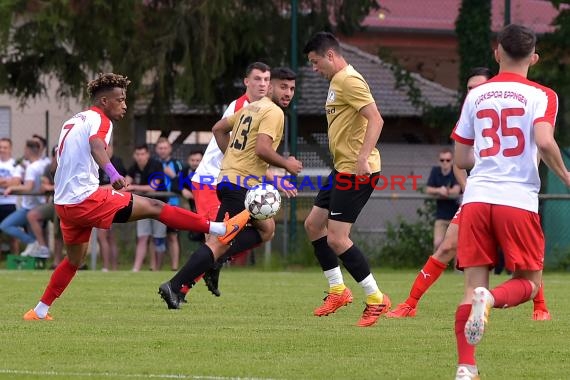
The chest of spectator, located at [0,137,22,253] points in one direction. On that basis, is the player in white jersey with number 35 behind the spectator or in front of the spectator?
in front

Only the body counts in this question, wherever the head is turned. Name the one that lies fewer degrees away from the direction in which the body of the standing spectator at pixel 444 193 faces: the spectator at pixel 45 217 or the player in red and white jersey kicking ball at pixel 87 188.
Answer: the player in red and white jersey kicking ball

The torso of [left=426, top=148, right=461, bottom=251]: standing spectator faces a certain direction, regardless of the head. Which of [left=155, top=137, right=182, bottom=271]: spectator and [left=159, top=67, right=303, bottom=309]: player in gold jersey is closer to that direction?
the player in gold jersey

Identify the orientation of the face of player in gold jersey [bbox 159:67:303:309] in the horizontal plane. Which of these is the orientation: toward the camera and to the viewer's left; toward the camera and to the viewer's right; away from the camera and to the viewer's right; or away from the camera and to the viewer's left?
toward the camera and to the viewer's right

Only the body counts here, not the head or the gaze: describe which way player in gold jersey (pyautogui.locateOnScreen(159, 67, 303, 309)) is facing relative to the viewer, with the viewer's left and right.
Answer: facing away from the viewer and to the right of the viewer

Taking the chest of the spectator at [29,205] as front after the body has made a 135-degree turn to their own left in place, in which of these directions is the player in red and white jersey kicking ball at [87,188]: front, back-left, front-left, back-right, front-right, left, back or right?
front-right

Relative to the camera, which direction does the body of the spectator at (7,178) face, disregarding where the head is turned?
toward the camera

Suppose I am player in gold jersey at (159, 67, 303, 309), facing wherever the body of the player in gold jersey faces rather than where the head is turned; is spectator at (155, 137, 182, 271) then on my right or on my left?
on my left

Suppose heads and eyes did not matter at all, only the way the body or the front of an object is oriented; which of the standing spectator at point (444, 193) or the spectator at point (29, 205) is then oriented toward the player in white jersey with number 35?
the standing spectator
